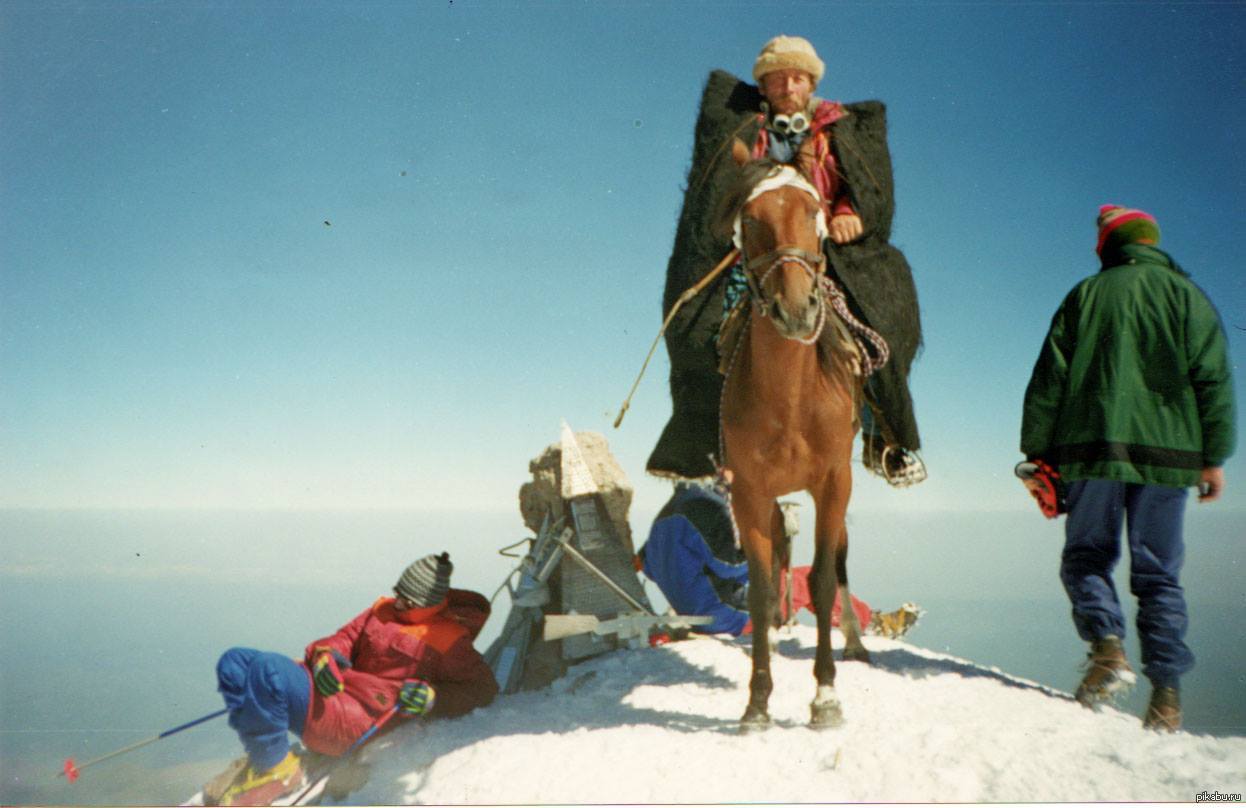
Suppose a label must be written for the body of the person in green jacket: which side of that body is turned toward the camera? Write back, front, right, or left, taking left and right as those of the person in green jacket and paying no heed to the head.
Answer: back

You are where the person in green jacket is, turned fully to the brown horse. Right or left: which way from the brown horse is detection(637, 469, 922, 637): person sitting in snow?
right

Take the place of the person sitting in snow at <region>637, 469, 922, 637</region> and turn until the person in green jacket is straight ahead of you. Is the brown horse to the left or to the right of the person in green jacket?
right

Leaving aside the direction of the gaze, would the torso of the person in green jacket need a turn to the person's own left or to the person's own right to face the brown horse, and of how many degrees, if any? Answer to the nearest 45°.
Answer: approximately 135° to the person's own left

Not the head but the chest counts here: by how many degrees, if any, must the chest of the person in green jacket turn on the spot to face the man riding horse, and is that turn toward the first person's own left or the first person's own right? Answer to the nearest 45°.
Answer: approximately 90° to the first person's own left

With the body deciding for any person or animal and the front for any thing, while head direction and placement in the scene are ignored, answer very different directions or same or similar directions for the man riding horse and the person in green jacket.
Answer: very different directions

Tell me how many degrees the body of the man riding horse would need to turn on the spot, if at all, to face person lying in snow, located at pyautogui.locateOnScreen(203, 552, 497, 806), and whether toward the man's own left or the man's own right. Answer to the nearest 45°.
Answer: approximately 90° to the man's own right

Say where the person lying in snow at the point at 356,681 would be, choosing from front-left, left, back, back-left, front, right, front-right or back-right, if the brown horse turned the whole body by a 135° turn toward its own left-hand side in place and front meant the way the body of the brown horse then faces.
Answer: back-left

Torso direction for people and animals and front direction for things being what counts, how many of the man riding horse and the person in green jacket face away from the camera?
1

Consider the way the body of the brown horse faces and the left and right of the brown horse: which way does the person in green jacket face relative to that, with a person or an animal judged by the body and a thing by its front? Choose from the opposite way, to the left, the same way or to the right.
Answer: the opposite way

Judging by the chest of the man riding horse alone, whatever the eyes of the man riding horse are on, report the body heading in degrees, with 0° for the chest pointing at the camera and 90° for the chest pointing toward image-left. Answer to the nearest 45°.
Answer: approximately 0°

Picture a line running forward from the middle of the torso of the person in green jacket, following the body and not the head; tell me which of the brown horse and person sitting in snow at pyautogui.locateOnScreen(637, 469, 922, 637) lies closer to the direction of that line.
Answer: the person sitting in snow

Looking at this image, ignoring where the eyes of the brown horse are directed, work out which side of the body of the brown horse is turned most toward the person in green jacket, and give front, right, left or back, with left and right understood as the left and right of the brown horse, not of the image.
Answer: left

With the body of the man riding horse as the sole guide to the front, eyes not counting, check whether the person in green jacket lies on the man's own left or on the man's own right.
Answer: on the man's own left
